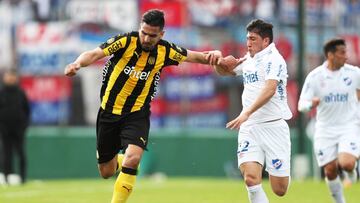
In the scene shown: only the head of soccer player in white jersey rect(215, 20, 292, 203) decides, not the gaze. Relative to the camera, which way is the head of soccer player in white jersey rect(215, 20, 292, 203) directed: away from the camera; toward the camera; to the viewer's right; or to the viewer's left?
to the viewer's left

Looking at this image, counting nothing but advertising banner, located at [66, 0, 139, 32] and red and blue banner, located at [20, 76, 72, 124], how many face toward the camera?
2

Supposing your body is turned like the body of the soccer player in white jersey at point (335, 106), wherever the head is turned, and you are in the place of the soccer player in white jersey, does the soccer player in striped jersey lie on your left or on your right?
on your right

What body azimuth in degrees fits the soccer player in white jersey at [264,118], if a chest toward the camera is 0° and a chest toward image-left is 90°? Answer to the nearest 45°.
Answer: approximately 45°

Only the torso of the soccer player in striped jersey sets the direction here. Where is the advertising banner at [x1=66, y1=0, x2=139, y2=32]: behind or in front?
behind

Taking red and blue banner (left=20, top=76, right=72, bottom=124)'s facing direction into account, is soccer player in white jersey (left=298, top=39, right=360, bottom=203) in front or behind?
in front

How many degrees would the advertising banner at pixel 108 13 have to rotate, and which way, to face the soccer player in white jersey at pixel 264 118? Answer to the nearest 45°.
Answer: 0° — it already faces them

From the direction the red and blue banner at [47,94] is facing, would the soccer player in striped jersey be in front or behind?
in front
